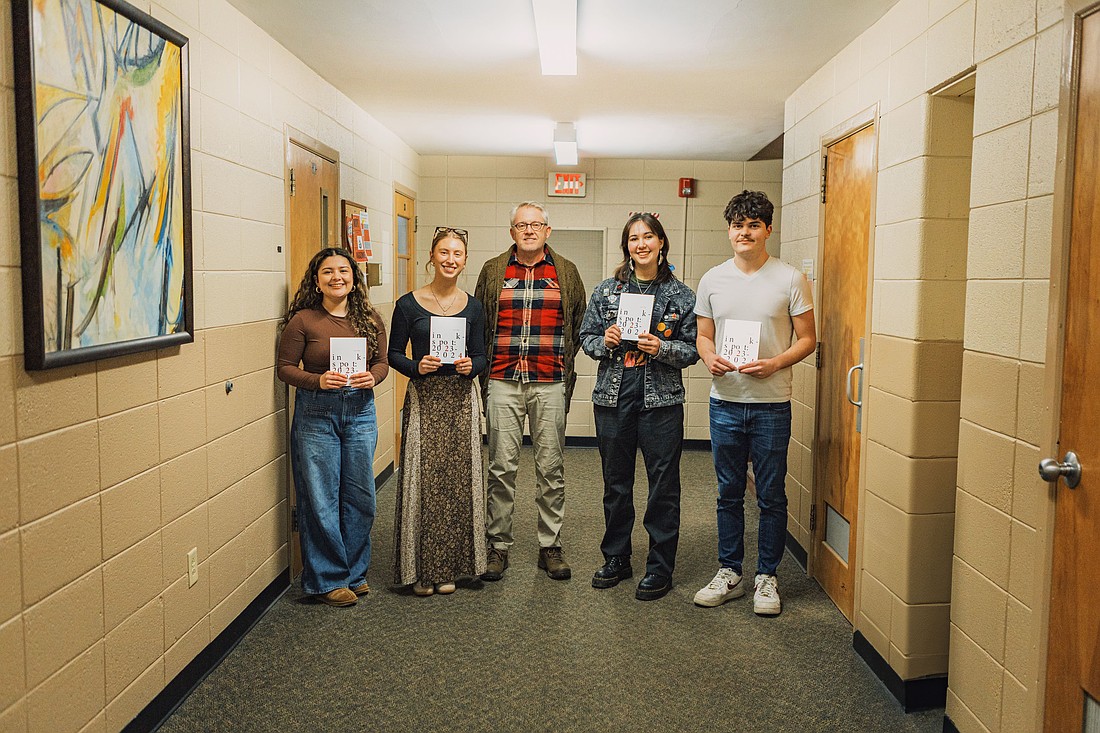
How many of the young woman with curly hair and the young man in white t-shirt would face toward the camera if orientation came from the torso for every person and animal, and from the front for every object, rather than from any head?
2

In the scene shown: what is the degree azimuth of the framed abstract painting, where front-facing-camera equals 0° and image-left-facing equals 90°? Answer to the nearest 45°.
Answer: approximately 315°

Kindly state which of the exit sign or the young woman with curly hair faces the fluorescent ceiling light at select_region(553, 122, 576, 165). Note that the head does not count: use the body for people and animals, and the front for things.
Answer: the exit sign

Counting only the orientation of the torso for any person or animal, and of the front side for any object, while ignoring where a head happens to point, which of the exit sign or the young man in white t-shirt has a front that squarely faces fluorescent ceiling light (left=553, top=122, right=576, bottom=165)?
the exit sign

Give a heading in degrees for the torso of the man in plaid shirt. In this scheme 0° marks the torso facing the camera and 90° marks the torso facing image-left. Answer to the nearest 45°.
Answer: approximately 0°

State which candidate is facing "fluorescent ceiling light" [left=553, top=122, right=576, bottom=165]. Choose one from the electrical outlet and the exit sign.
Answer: the exit sign

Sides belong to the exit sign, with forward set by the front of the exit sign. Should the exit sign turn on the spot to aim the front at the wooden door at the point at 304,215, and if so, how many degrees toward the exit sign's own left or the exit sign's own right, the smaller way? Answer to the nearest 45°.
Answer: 0° — it already faces it

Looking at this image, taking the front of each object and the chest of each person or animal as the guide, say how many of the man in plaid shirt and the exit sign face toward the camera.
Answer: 2

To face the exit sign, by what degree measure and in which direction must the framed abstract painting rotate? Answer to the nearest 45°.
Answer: approximately 90° to its left

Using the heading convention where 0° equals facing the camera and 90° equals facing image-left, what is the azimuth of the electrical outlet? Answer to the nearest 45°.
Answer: approximately 315°

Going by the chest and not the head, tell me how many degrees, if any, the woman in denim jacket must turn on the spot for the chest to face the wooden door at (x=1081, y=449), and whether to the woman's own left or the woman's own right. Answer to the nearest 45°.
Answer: approximately 45° to the woman's own left

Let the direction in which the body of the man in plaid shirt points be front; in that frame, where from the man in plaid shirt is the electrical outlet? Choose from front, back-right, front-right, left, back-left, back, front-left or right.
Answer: front-right
